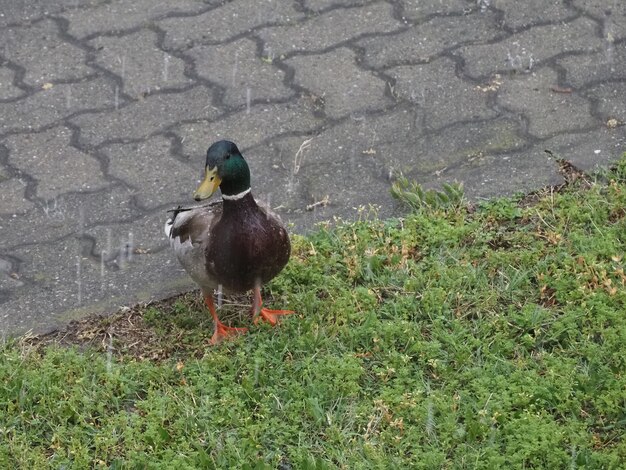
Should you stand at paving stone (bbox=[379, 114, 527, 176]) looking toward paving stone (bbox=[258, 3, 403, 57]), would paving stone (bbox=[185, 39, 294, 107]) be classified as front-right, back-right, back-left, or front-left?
front-left

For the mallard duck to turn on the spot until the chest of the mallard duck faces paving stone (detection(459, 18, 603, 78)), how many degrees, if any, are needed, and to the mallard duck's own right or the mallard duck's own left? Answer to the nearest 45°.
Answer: approximately 90° to the mallard duck's own left

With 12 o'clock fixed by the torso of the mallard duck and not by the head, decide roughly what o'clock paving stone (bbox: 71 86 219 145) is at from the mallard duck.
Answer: The paving stone is roughly at 7 o'clock from the mallard duck.

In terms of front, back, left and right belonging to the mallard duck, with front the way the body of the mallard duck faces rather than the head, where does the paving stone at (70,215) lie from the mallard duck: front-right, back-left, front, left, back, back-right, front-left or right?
back

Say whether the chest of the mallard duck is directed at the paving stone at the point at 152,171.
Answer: no

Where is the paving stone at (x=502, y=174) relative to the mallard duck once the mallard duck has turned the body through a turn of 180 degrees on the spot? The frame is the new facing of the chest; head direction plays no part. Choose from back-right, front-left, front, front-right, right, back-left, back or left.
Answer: right

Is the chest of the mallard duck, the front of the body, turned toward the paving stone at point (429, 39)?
no

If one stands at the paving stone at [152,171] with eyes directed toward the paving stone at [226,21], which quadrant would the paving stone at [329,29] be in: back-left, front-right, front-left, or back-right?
front-right

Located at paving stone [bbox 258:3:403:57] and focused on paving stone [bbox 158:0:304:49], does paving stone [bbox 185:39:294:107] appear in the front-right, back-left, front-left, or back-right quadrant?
front-left

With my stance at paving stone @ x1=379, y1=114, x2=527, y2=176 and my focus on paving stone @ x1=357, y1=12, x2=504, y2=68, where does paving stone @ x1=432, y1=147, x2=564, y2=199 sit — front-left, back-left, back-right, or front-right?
back-right

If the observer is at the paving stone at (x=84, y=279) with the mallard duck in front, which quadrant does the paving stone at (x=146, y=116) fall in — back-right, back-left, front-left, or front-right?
back-left

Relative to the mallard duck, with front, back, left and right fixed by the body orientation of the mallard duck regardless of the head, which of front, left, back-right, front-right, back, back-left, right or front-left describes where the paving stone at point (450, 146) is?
left

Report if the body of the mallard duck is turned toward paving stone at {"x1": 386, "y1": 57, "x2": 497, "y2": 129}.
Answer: no

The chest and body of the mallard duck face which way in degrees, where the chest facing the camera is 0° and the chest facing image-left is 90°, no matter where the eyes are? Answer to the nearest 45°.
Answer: approximately 315°

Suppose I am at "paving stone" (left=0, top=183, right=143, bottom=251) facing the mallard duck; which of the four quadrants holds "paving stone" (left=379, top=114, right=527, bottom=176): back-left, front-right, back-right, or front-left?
front-left

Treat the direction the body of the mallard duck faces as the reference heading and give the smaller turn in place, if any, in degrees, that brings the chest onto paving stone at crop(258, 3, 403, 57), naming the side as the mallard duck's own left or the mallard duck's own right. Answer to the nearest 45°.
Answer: approximately 135° to the mallard duck's own left

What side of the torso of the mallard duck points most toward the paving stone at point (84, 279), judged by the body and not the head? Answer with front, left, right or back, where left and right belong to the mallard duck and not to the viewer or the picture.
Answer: back
